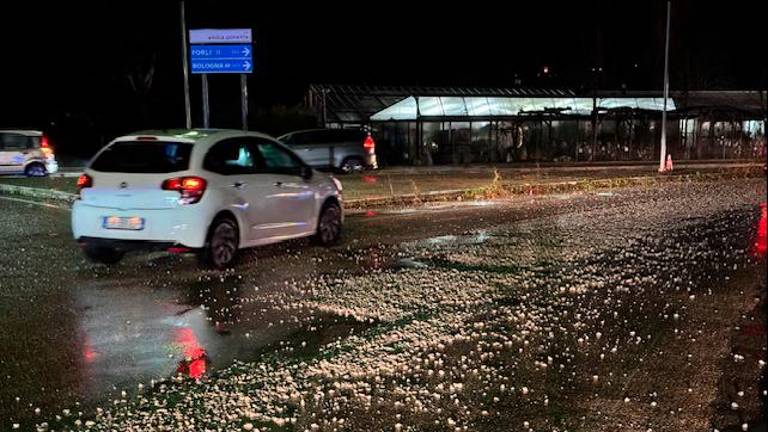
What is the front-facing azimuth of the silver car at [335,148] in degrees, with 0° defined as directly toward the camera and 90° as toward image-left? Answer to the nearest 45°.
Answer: approximately 90°

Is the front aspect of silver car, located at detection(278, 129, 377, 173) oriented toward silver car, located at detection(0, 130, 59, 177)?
yes

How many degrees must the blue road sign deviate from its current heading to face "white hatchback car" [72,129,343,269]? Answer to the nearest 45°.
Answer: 0° — it already faces it

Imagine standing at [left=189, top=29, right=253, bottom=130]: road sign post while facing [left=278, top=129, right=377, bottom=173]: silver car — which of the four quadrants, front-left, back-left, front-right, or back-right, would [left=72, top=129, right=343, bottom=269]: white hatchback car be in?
back-right

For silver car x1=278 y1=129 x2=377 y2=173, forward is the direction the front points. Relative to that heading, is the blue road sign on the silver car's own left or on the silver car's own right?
on the silver car's own left

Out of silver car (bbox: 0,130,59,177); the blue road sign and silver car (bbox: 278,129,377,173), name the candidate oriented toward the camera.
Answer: the blue road sign

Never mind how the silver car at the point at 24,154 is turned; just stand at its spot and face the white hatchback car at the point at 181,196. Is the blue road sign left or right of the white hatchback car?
left

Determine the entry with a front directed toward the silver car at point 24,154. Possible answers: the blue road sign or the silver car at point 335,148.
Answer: the silver car at point 335,148

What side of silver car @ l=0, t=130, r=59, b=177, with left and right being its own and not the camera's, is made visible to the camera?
left

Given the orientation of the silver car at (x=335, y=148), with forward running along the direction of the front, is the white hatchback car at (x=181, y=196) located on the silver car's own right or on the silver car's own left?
on the silver car's own left

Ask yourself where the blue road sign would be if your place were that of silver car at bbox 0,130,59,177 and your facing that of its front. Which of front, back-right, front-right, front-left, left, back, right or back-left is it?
back-left

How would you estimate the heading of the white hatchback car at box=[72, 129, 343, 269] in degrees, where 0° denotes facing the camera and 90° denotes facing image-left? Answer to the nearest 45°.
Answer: approximately 225°

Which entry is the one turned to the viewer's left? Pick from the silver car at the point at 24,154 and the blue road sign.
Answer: the silver car

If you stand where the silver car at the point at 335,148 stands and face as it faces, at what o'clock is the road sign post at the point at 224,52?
The road sign post is roughly at 10 o'clock from the silver car.
